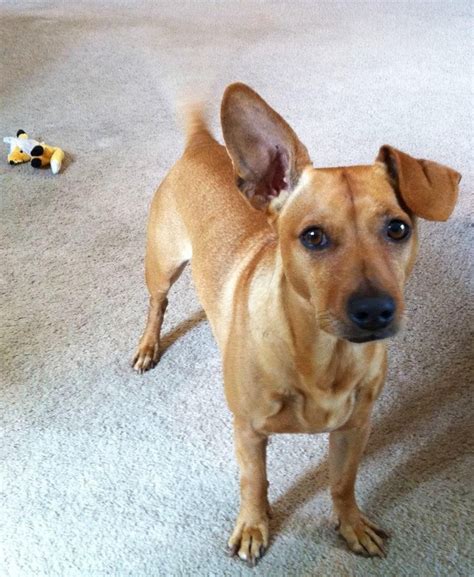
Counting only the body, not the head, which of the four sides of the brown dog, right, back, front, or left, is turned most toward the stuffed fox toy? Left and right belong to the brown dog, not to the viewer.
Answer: back

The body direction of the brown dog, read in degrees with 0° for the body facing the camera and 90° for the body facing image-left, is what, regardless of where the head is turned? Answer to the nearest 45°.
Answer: approximately 315°
